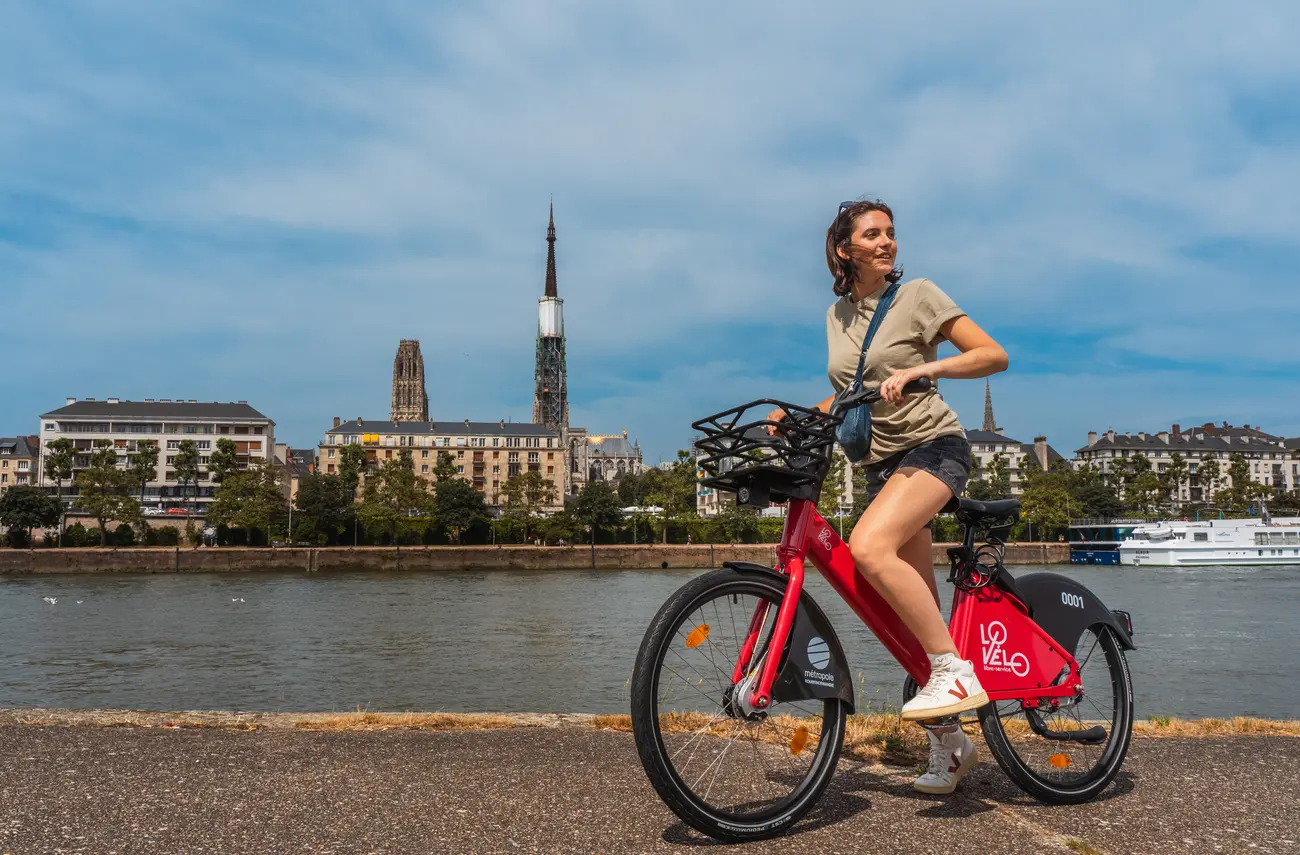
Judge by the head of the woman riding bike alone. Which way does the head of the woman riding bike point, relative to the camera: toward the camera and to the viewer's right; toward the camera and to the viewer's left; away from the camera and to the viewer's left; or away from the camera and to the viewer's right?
toward the camera and to the viewer's right

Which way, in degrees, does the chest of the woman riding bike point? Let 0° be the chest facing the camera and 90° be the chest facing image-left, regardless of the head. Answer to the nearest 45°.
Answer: approximately 45°
